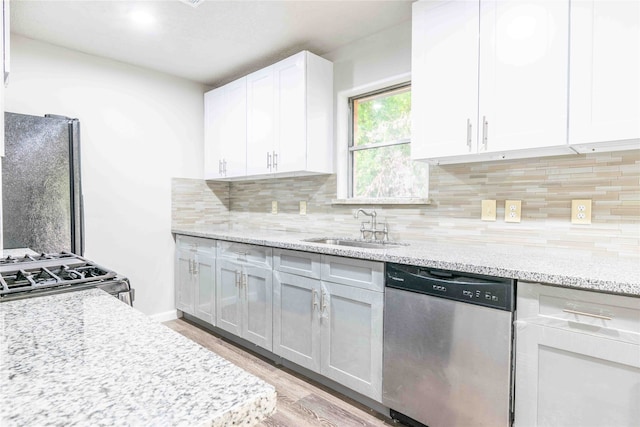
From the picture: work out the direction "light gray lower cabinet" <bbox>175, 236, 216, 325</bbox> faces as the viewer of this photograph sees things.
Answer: facing the viewer and to the left of the viewer

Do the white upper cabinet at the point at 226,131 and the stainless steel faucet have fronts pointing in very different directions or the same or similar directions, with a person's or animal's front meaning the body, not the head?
same or similar directions

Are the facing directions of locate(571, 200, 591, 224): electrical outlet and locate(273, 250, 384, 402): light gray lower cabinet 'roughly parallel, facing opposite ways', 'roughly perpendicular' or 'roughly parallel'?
roughly parallel

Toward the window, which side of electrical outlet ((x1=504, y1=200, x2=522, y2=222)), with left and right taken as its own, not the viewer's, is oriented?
right

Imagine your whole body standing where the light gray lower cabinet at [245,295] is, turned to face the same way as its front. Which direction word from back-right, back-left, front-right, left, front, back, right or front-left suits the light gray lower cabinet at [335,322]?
left

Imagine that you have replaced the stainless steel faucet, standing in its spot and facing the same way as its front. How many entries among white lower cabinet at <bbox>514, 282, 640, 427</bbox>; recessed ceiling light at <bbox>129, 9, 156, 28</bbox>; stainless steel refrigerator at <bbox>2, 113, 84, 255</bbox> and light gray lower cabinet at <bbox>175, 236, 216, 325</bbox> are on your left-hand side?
1

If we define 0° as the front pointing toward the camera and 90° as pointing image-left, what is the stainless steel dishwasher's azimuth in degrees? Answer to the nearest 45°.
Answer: approximately 45°

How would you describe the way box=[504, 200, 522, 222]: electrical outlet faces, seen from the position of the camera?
facing the viewer

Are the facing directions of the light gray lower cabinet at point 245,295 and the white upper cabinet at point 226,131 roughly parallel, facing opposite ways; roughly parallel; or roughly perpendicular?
roughly parallel

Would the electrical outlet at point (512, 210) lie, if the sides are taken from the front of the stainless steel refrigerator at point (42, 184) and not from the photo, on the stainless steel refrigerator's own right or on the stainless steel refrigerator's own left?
on the stainless steel refrigerator's own right

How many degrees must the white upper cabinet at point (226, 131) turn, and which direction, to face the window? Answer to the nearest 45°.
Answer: approximately 90° to its left

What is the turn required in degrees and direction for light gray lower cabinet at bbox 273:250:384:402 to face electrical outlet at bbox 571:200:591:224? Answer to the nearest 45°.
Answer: approximately 135° to its left

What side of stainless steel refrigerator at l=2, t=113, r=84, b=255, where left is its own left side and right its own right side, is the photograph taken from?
right

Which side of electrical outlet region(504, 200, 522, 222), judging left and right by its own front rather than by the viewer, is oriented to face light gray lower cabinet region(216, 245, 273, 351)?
right
